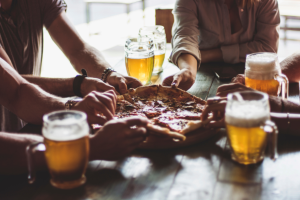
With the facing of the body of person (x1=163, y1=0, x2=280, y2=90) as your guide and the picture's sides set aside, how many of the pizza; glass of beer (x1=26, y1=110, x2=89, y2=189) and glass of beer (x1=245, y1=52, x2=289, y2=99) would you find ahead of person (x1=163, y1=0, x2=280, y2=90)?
3

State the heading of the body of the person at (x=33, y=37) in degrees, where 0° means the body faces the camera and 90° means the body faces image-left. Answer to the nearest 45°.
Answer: approximately 315°
